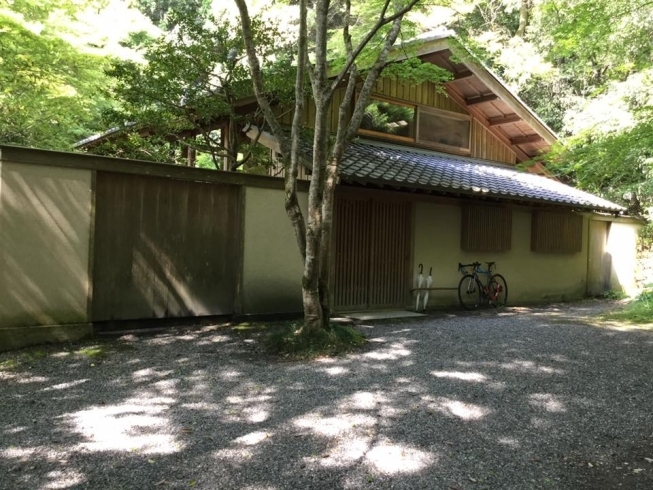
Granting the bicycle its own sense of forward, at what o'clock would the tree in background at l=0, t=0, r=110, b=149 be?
The tree in background is roughly at 1 o'clock from the bicycle.

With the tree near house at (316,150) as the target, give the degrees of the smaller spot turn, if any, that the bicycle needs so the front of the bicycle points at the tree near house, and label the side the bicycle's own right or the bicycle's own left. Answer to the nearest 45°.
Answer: approximately 45° to the bicycle's own left

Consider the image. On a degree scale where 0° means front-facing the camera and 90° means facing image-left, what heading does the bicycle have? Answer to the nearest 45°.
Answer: approximately 45°
